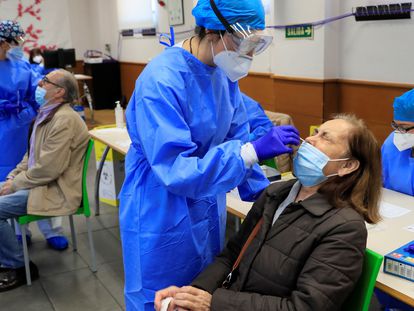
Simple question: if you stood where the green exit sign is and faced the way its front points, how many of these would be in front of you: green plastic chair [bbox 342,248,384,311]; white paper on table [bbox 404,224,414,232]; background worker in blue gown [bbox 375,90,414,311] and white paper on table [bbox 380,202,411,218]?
4

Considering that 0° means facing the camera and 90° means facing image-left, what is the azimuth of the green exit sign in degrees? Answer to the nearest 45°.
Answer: approximately 0°

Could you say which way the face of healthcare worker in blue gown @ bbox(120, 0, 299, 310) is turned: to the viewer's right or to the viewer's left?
to the viewer's right

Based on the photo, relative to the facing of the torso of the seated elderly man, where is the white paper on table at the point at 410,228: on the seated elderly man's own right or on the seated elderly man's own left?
on the seated elderly man's own left

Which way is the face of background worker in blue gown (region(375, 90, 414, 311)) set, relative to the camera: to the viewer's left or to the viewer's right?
to the viewer's left

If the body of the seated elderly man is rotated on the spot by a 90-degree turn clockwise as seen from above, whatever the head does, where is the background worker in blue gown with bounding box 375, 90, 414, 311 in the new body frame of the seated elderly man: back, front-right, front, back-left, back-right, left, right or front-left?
back-right

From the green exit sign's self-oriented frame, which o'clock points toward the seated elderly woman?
The seated elderly woman is roughly at 12 o'clock from the green exit sign.

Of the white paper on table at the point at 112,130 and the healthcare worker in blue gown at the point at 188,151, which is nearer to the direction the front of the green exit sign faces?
the healthcare worker in blue gown

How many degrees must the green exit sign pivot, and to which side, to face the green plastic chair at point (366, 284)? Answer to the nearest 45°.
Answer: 0° — it already faces it

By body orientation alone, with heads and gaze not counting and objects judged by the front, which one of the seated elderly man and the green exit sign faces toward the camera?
the green exit sign

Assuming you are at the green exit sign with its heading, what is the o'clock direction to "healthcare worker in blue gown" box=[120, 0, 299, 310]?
The healthcare worker in blue gown is roughly at 12 o'clock from the green exit sign.

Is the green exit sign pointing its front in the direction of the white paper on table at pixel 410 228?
yes

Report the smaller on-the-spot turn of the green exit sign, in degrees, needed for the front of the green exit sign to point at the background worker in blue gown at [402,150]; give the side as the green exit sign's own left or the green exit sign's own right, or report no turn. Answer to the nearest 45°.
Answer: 0° — it already faces them

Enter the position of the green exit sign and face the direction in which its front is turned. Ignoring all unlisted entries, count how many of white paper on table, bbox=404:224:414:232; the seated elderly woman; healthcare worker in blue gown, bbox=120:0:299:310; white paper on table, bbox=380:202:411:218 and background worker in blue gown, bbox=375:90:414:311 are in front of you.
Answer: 5
